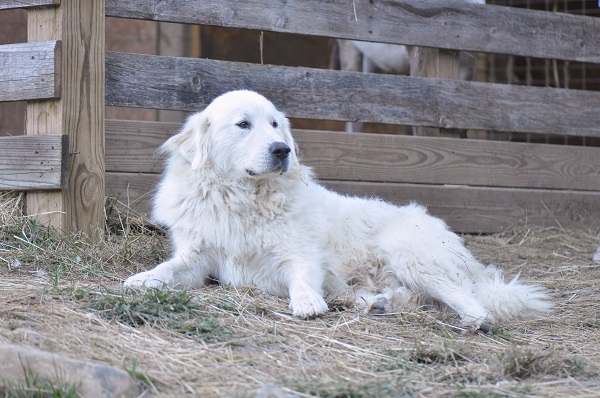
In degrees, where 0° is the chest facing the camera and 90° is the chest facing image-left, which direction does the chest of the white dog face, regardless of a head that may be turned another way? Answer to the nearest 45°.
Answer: approximately 45°
